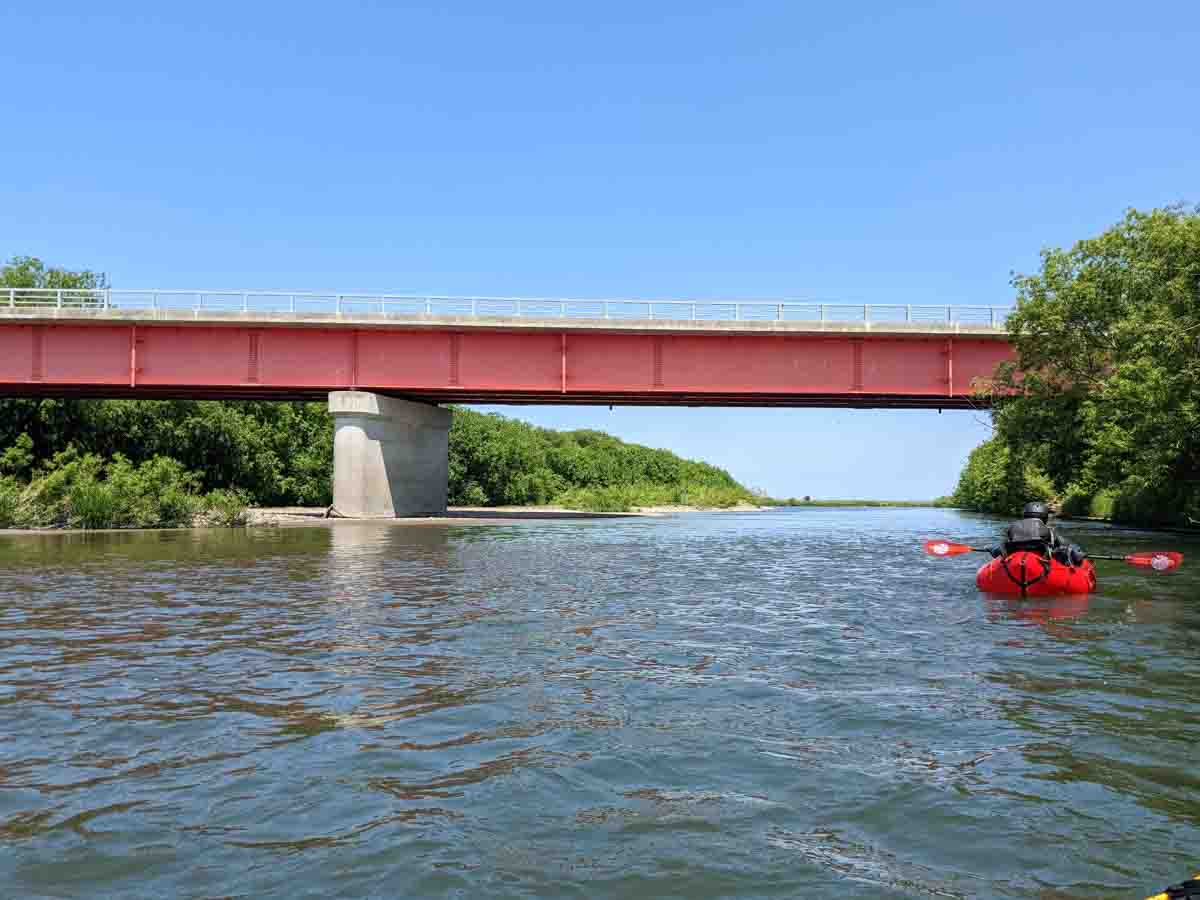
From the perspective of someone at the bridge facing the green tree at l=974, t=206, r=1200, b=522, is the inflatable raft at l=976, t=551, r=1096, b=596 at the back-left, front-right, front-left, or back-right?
front-right

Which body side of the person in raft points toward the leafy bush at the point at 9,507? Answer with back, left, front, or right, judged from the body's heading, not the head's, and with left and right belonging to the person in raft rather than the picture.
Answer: left

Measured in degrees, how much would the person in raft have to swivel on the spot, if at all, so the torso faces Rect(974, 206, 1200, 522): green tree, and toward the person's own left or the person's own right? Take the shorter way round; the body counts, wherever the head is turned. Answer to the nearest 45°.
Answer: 0° — they already face it

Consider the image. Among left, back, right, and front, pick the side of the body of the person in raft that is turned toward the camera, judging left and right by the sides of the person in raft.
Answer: back

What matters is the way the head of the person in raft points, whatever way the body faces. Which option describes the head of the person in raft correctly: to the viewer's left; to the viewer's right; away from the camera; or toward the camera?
away from the camera

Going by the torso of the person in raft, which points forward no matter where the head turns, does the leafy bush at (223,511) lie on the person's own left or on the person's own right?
on the person's own left

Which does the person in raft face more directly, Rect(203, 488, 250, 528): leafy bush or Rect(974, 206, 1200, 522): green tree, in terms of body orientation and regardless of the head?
the green tree
